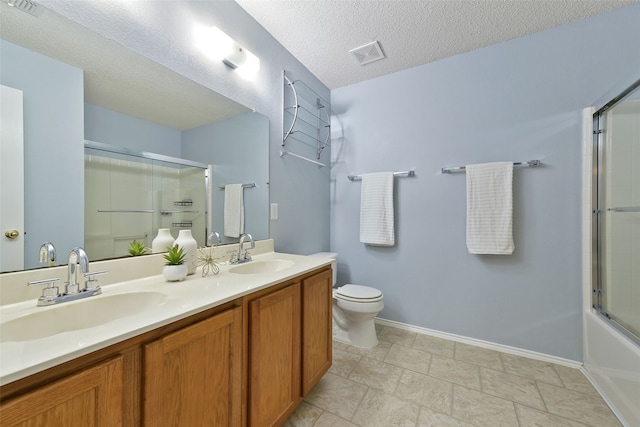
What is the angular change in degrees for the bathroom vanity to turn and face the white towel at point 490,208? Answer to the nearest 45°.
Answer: approximately 45° to its left

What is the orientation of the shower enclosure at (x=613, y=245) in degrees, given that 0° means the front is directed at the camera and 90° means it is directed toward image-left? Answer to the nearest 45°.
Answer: approximately 90°

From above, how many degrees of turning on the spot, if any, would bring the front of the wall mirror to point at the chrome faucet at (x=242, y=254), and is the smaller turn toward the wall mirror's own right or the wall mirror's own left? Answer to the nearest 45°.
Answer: approximately 45° to the wall mirror's own left

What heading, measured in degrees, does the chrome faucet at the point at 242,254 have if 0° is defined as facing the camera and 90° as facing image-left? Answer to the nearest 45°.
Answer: approximately 315°

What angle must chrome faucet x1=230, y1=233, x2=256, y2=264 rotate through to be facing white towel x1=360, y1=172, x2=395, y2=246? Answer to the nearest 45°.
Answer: approximately 45° to its left
